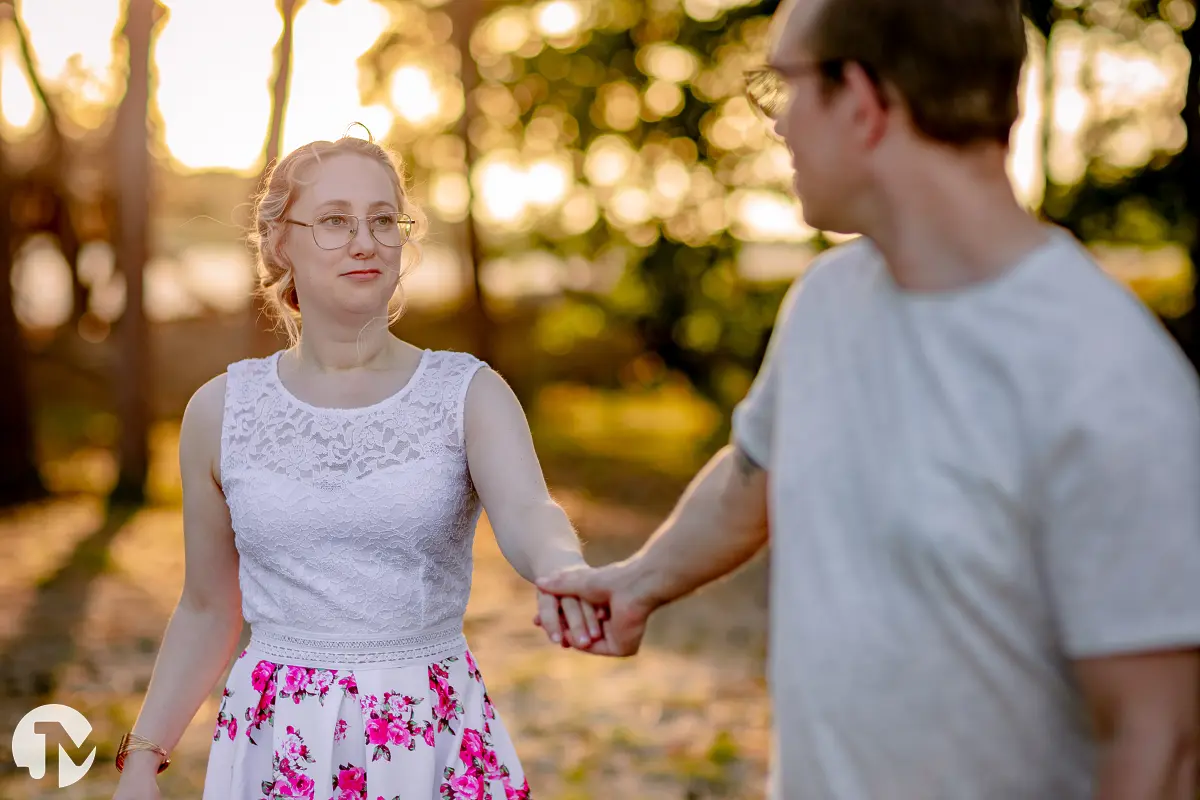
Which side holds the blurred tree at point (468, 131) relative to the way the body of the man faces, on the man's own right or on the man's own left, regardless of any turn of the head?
on the man's own right

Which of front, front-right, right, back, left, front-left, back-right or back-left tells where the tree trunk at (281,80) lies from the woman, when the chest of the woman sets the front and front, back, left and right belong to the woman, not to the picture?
back

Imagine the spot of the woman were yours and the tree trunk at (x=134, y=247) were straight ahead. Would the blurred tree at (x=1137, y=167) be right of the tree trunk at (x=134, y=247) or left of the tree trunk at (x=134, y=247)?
right

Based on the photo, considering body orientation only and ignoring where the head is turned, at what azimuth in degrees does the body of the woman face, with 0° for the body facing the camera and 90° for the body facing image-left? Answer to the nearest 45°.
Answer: approximately 0°

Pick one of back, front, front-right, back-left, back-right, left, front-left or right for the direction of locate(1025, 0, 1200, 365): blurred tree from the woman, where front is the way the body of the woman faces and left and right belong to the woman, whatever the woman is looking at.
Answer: back-left

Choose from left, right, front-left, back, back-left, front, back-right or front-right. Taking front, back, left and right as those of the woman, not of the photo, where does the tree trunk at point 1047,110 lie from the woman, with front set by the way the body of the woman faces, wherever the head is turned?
back-left

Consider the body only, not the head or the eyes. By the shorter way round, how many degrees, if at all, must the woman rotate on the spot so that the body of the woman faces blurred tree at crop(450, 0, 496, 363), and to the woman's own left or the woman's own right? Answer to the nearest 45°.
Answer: approximately 180°

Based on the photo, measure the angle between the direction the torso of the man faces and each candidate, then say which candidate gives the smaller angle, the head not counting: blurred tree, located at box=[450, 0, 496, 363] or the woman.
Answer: the woman

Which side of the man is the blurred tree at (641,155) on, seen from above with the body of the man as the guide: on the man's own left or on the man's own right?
on the man's own right
